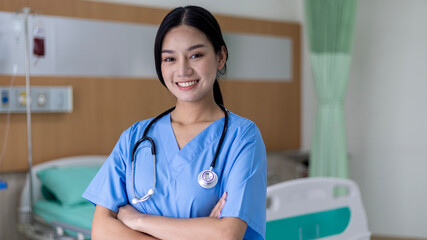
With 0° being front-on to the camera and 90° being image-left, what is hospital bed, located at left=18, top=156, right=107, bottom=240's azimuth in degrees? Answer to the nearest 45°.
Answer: approximately 315°

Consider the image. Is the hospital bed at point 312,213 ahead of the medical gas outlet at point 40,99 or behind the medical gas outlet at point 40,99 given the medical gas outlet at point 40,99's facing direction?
ahead

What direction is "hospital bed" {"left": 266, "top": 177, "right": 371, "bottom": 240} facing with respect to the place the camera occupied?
facing the viewer and to the right of the viewer

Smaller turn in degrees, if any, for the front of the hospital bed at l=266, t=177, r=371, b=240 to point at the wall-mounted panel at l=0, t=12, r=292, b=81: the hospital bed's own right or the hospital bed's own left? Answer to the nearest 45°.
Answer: approximately 180°

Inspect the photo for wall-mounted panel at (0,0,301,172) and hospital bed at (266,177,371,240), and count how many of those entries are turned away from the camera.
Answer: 0

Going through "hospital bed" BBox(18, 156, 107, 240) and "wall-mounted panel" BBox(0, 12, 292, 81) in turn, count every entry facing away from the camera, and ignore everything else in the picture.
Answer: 0

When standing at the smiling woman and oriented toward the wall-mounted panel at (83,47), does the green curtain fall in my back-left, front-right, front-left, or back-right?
front-right

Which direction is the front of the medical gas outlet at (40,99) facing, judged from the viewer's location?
facing the viewer

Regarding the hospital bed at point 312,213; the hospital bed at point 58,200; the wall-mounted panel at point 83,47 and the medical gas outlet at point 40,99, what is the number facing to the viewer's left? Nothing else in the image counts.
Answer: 0

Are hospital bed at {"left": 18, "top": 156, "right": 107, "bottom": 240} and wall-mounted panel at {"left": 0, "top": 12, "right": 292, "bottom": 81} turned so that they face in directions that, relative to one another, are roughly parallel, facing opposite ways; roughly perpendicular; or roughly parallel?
roughly parallel

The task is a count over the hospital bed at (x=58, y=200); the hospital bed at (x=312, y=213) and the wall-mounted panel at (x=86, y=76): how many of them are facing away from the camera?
0

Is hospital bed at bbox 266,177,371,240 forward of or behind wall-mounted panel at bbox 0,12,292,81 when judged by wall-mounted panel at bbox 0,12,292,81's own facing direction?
forward

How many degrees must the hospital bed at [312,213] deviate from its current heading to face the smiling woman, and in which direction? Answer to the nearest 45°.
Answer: approximately 45° to its right
